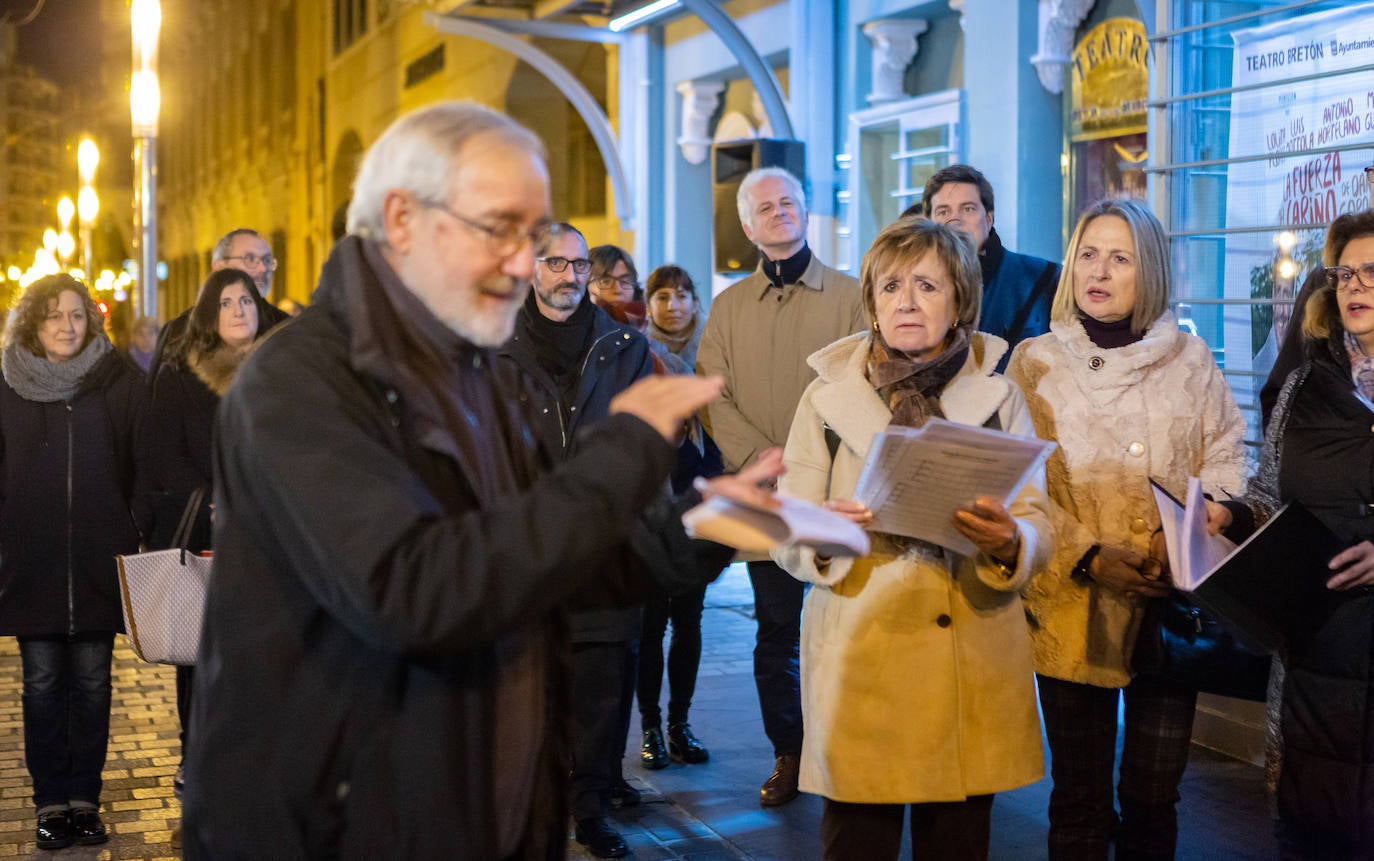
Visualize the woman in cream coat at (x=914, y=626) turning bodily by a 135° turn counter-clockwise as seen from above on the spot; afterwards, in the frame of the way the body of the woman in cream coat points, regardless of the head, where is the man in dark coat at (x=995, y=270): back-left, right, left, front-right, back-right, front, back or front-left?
front-left

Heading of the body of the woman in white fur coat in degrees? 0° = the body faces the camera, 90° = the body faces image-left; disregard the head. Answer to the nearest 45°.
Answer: approximately 0°

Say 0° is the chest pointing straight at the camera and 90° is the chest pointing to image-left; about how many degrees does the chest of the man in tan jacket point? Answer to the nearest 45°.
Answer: approximately 0°

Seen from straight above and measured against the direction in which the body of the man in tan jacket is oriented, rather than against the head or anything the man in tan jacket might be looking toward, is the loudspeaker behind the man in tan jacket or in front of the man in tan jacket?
behind

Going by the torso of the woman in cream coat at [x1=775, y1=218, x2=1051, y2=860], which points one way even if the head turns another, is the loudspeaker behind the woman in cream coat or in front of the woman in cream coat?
behind

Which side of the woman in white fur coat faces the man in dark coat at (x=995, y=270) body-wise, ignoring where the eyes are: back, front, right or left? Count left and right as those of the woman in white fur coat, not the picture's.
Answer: back

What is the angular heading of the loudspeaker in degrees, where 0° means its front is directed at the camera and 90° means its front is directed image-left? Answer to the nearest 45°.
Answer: approximately 45°

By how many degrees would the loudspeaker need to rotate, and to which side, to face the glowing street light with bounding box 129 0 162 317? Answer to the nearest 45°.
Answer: approximately 45° to its right

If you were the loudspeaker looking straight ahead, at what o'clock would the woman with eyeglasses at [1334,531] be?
The woman with eyeglasses is roughly at 10 o'clock from the loudspeaker.
